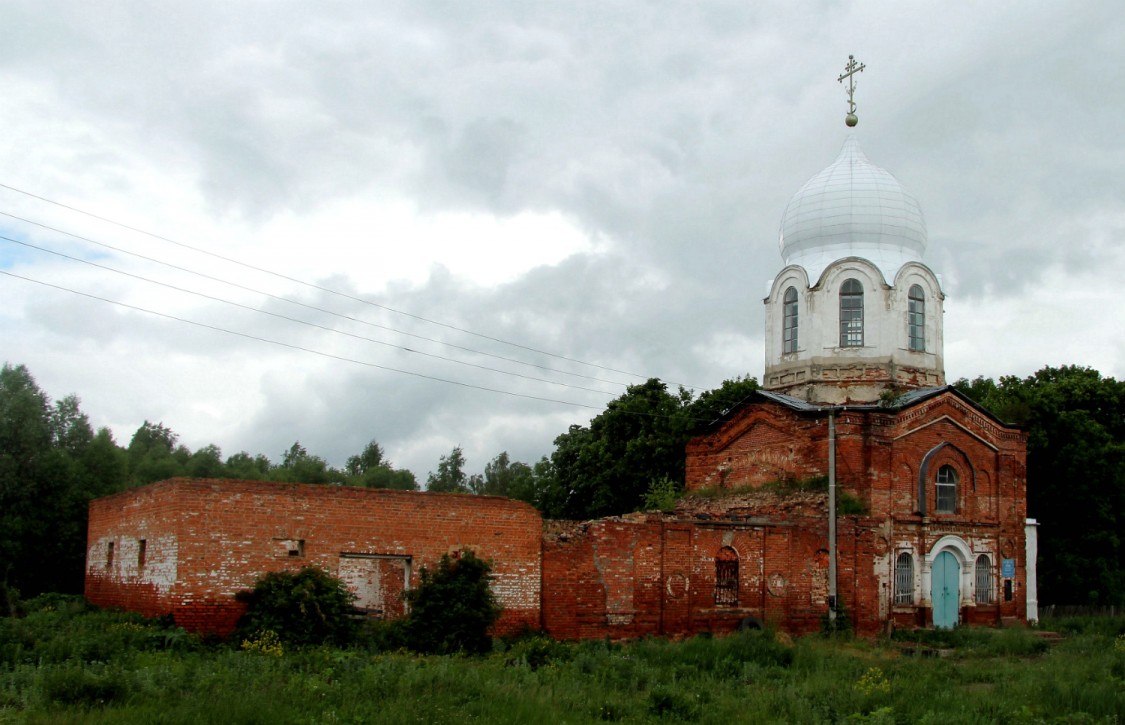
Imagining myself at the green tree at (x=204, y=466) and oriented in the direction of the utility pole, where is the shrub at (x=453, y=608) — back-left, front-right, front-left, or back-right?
front-right

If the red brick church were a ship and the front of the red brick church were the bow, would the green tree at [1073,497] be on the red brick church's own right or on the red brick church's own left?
on the red brick church's own left

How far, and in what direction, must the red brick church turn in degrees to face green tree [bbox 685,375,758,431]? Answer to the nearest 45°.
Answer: approximately 135° to its left

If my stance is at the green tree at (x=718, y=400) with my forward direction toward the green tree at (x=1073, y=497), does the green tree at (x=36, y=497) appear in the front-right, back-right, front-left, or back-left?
back-right

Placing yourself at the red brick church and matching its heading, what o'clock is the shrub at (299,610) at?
The shrub is roughly at 3 o'clock from the red brick church.

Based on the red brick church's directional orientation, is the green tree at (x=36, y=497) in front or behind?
behind

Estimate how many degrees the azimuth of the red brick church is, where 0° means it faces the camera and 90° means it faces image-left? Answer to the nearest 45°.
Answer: approximately 315°

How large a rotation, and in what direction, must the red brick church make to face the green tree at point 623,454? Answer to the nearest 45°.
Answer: approximately 135° to its left

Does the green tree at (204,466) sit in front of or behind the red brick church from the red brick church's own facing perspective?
behind
